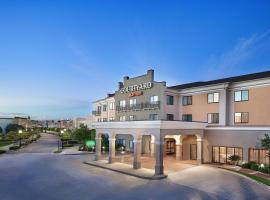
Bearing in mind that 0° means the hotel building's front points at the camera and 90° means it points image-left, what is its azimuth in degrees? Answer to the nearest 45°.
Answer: approximately 45°

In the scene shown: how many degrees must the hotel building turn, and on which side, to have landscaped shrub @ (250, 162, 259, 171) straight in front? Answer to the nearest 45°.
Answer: approximately 90° to its left
